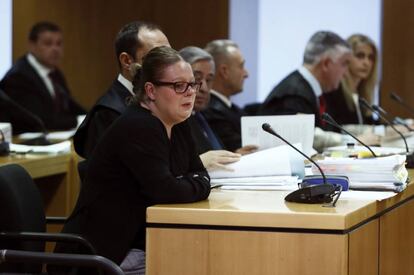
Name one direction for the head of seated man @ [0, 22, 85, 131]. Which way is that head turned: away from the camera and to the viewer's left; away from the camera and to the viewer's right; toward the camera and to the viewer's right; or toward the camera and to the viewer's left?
toward the camera and to the viewer's right

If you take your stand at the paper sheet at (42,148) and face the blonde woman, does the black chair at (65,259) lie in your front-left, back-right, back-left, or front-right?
back-right

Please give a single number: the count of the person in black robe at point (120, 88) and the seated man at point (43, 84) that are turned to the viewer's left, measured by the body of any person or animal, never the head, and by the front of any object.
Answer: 0
